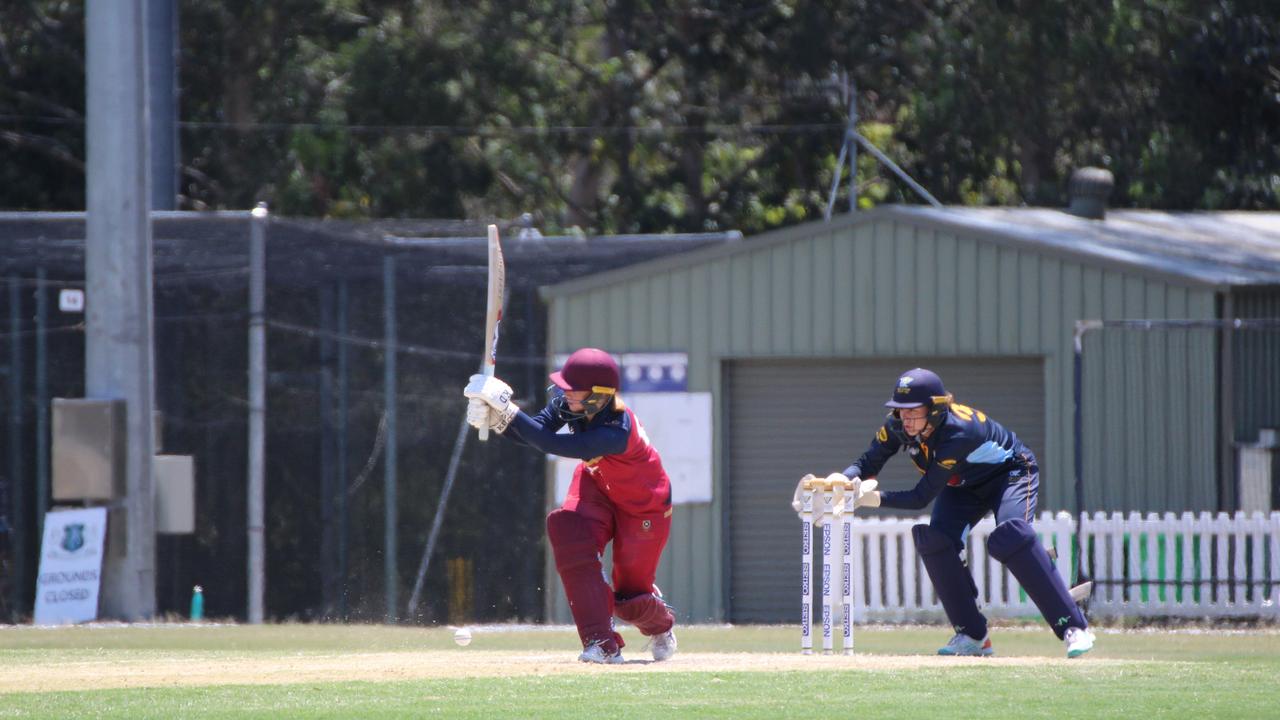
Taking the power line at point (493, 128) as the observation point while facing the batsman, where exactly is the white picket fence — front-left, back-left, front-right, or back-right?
front-left

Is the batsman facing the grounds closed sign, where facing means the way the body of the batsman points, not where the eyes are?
no

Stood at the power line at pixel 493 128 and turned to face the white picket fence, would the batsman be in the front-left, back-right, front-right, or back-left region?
front-right

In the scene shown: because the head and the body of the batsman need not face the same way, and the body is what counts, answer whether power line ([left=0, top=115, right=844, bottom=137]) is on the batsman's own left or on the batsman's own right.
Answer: on the batsman's own right

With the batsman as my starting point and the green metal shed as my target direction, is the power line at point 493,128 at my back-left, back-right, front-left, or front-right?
front-left

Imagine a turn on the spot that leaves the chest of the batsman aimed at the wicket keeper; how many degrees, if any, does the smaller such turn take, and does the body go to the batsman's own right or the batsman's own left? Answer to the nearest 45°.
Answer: approximately 135° to the batsman's own left

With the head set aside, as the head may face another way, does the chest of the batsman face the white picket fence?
no

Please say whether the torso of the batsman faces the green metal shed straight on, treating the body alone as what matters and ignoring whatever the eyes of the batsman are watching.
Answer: no

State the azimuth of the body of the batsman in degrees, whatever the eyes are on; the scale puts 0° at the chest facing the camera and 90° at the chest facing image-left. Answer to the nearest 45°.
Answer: approximately 45°
